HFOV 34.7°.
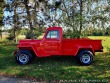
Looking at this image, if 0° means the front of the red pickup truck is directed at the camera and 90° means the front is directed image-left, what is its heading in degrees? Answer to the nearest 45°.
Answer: approximately 90°
